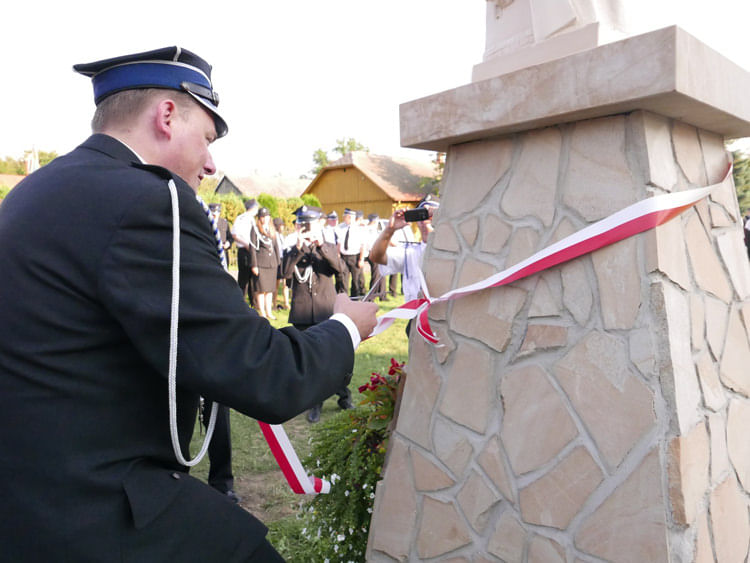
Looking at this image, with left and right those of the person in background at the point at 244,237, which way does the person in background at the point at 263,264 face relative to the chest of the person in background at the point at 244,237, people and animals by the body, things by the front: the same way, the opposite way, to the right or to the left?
the same way

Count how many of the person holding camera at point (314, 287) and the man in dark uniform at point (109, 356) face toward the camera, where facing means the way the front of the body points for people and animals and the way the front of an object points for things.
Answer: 1

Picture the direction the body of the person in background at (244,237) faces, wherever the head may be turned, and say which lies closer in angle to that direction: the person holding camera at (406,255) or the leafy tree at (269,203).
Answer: the person holding camera

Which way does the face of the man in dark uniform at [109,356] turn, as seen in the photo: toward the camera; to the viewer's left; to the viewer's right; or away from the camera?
to the viewer's right

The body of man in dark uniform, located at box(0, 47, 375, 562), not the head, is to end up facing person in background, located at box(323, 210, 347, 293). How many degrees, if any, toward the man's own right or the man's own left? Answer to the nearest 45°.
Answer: approximately 45° to the man's own left

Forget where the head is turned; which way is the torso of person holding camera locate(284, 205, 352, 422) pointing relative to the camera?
toward the camera

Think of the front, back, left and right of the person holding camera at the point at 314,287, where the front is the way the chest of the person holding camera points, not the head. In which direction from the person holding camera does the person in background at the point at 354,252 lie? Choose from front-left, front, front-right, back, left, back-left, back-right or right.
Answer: back

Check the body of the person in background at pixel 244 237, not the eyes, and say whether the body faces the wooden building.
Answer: no

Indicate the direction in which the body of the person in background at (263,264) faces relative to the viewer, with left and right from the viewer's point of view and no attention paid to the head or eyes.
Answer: facing the viewer and to the right of the viewer

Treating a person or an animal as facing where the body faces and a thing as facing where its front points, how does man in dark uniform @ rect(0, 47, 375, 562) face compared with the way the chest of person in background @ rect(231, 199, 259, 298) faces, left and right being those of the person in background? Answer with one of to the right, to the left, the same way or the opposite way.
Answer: to the left

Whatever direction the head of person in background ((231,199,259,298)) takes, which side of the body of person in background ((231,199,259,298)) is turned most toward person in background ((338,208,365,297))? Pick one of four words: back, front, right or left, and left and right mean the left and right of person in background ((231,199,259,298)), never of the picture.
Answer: front

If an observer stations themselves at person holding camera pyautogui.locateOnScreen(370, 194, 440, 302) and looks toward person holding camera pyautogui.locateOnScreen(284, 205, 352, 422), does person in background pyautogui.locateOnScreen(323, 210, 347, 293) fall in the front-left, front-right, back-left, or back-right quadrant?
front-right

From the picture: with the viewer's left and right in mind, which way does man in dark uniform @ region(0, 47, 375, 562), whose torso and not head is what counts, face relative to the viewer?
facing away from the viewer and to the right of the viewer

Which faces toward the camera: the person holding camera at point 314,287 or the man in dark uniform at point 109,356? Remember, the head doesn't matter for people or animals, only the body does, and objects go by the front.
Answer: the person holding camera

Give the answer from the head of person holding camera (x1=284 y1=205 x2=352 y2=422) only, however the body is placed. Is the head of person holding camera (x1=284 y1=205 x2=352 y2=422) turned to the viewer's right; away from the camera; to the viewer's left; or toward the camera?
toward the camera
